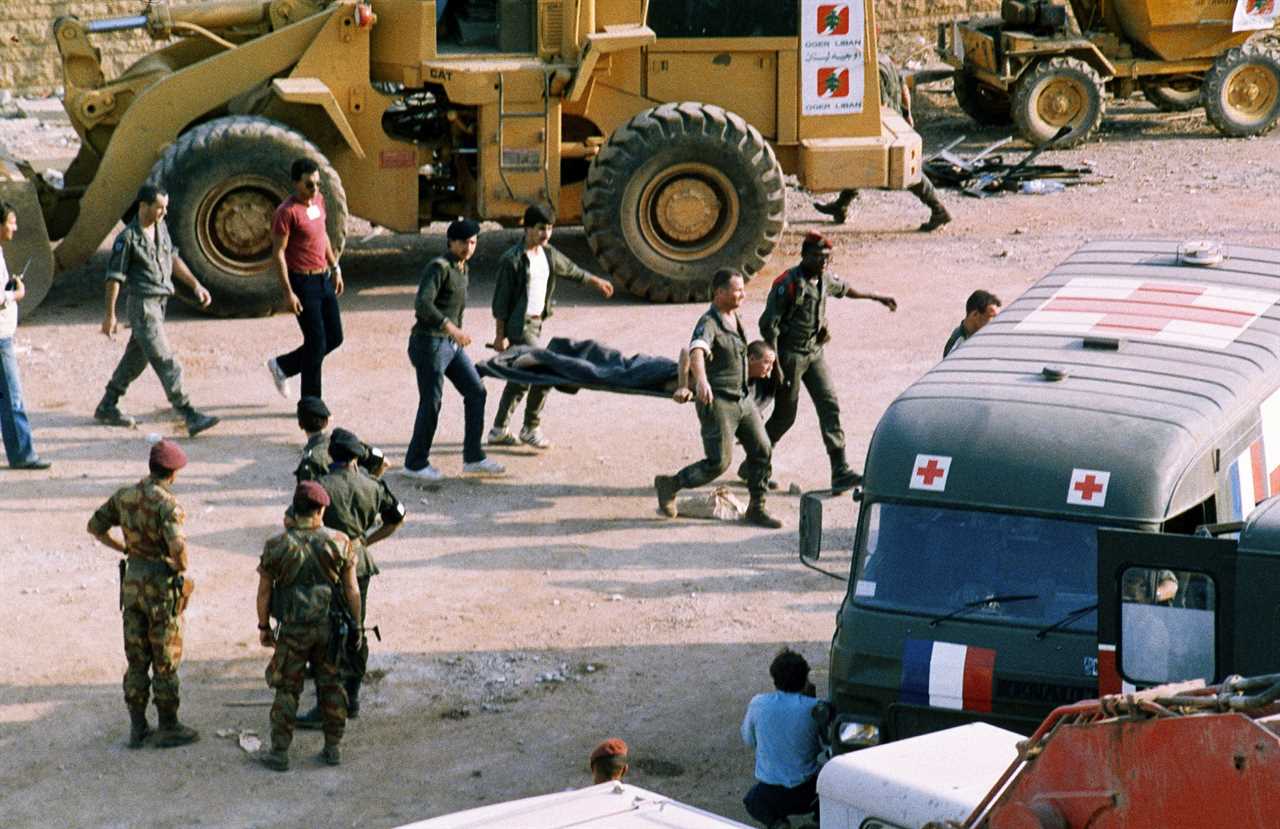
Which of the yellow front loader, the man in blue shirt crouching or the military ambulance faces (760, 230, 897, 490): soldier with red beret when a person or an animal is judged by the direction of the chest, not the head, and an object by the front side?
the man in blue shirt crouching

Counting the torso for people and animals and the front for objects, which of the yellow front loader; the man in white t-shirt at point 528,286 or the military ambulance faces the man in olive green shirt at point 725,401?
the man in white t-shirt

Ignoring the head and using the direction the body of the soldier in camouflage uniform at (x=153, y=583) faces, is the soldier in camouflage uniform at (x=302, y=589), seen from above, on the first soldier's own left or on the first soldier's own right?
on the first soldier's own right

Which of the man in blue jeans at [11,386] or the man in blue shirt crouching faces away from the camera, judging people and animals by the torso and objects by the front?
the man in blue shirt crouching

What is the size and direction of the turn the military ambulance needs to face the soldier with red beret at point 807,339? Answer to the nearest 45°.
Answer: approximately 135° to its right

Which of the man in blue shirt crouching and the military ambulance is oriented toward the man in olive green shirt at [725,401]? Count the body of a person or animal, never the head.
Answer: the man in blue shirt crouching

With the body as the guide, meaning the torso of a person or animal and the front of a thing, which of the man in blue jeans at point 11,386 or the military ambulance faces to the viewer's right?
the man in blue jeans

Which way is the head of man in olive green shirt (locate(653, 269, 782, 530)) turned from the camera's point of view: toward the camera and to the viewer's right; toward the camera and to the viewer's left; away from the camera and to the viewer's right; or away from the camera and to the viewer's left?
toward the camera and to the viewer's right

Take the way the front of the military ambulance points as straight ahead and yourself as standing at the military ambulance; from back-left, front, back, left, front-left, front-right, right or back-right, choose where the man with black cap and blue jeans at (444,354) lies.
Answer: right

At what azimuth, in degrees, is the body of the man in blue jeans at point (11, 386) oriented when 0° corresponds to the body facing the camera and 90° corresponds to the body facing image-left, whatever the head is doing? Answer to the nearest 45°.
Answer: approximately 270°

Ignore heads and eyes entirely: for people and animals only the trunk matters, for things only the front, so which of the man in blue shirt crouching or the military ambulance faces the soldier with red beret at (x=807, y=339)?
the man in blue shirt crouching

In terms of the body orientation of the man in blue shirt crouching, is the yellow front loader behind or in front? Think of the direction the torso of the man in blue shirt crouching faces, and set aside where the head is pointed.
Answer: in front

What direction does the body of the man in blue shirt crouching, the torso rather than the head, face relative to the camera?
away from the camera

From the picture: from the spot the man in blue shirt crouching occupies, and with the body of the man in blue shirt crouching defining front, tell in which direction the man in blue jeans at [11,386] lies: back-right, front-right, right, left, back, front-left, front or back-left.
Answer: front-left

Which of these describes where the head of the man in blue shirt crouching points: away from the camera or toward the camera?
away from the camera
